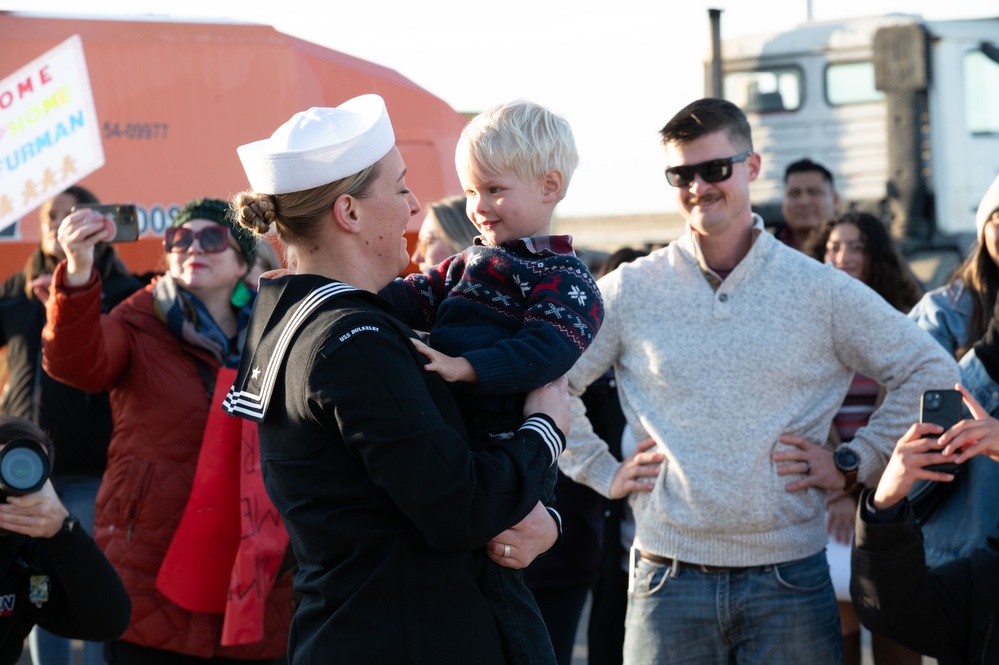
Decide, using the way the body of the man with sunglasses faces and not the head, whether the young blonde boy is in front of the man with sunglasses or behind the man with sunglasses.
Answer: in front

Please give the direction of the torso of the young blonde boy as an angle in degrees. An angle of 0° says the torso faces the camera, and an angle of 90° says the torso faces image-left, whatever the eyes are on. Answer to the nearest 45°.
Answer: approximately 45°

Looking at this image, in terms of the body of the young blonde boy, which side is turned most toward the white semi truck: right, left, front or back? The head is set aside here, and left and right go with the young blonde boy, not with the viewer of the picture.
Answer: back

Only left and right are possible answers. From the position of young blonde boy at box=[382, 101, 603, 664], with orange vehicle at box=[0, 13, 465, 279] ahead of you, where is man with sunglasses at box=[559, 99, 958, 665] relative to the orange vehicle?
right

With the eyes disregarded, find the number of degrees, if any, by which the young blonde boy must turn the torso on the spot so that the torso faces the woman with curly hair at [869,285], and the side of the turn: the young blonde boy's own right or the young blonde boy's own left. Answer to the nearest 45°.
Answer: approximately 180°

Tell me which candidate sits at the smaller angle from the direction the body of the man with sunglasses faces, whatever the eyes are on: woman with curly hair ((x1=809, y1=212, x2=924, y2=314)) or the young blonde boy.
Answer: the young blonde boy

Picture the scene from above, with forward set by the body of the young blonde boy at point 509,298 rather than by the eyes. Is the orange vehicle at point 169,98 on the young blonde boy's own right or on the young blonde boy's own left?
on the young blonde boy's own right

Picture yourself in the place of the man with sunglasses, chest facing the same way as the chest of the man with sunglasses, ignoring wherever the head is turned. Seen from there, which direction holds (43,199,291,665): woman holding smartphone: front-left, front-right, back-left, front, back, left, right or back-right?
right

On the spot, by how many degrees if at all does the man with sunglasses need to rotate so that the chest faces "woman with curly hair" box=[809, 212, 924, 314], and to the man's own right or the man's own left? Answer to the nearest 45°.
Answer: approximately 180°

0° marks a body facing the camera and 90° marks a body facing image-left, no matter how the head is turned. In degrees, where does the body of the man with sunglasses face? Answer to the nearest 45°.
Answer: approximately 0°

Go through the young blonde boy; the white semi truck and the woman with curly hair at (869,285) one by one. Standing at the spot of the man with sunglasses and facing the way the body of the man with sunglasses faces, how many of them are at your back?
2

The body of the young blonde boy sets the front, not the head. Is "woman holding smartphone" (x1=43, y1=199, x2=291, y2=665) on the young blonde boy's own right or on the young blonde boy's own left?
on the young blonde boy's own right

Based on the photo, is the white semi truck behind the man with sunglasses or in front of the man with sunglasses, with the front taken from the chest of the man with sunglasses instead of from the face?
behind
